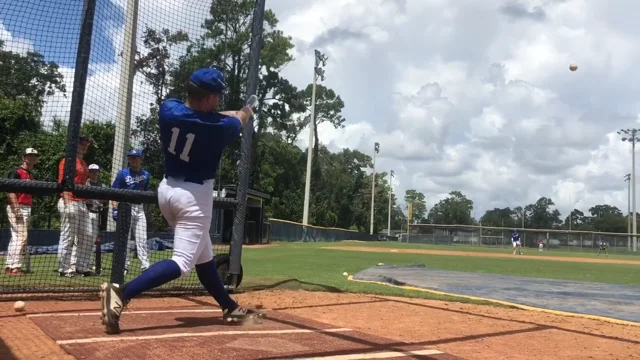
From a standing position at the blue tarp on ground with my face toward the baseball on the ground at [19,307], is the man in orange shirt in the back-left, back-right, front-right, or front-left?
front-right

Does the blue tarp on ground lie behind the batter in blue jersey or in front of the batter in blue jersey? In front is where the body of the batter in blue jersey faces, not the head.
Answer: in front

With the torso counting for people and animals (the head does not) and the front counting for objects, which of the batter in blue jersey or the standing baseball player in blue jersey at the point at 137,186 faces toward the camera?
the standing baseball player in blue jersey

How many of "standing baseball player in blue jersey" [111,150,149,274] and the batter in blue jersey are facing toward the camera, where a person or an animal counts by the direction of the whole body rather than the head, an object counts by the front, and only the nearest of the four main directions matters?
1

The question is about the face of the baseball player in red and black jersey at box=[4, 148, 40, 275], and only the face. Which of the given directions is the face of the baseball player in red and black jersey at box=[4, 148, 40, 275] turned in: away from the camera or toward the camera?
toward the camera

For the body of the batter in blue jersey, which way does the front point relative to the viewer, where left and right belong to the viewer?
facing away from the viewer and to the right of the viewer

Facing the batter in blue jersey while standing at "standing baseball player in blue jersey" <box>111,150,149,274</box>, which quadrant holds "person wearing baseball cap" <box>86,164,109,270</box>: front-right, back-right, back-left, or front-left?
back-right

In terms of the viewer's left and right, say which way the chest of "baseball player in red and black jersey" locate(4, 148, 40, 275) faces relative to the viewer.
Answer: facing the viewer and to the right of the viewer

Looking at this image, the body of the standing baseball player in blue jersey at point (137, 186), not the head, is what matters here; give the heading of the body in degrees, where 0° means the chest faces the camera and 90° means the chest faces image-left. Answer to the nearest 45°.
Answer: approximately 0°

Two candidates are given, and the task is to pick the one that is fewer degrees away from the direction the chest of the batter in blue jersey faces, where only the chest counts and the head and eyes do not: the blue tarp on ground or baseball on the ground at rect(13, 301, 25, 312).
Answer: the blue tarp on ground

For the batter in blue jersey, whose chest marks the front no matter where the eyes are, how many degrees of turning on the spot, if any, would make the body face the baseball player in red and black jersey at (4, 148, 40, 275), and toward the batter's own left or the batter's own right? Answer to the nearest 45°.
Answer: approximately 90° to the batter's own left

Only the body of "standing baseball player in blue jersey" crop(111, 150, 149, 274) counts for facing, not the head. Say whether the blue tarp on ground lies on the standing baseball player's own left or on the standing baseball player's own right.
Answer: on the standing baseball player's own left

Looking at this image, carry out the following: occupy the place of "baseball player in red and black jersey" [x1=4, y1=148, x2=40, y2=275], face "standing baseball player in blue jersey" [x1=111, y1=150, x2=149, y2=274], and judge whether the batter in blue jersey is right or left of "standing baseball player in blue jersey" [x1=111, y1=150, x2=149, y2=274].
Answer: right

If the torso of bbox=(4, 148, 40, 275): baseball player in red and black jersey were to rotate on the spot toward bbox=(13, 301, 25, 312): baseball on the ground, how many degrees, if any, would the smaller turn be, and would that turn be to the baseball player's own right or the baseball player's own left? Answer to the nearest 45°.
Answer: approximately 45° to the baseball player's own right

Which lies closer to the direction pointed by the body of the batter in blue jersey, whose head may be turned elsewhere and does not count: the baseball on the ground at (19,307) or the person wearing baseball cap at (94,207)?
the person wearing baseball cap

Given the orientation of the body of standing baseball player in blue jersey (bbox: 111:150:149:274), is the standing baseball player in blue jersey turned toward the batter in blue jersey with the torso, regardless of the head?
yes
